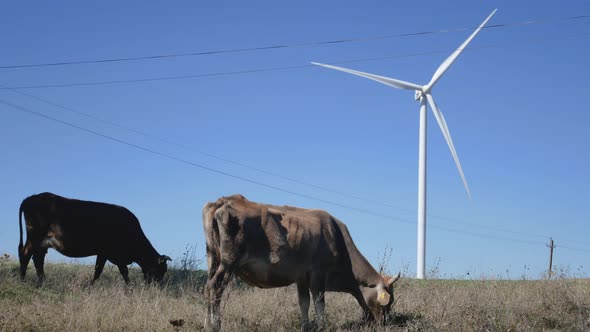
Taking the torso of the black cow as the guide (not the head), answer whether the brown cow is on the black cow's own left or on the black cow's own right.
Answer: on the black cow's own right

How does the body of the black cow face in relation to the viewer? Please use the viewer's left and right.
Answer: facing to the right of the viewer
